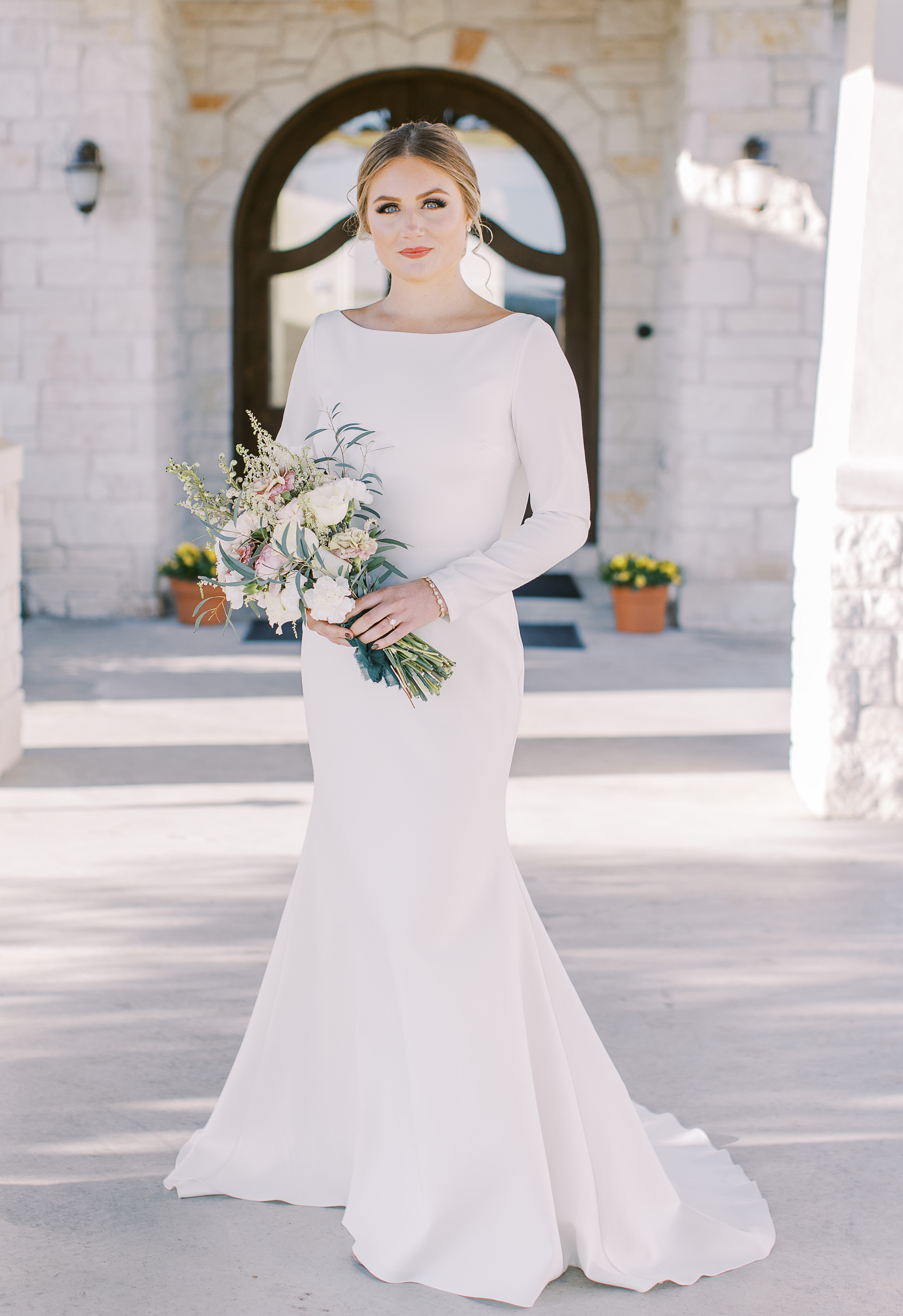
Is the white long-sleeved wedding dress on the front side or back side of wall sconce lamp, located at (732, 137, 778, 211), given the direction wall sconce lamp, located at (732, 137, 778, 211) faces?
on the front side

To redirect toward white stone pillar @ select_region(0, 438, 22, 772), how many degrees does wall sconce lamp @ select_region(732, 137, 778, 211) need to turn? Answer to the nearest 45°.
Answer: approximately 45° to its right

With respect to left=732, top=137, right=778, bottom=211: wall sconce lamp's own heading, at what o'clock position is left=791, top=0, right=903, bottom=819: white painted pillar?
The white painted pillar is roughly at 12 o'clock from the wall sconce lamp.

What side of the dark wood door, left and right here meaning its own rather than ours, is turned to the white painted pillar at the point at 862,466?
front

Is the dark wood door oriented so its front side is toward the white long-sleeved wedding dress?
yes

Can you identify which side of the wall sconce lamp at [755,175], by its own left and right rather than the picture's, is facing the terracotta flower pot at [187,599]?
right

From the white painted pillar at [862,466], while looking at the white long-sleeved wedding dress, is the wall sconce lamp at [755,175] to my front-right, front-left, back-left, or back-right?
back-right

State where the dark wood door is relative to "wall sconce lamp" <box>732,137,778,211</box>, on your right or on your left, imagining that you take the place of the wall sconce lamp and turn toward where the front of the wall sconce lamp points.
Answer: on your right

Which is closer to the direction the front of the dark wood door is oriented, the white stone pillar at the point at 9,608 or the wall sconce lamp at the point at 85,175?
the white stone pillar

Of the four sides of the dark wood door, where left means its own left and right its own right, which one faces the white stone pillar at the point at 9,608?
front
